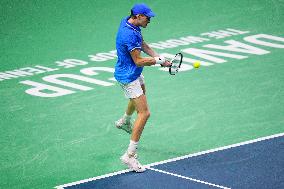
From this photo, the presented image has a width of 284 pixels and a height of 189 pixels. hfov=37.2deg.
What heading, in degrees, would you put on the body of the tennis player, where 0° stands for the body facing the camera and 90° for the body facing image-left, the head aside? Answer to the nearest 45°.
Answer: approximately 270°

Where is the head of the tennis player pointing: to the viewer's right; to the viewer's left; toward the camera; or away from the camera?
to the viewer's right
